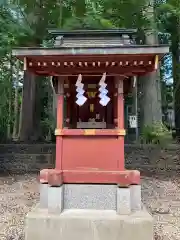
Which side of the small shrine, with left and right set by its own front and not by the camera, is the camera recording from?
front

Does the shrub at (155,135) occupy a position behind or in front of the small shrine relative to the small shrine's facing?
behind
